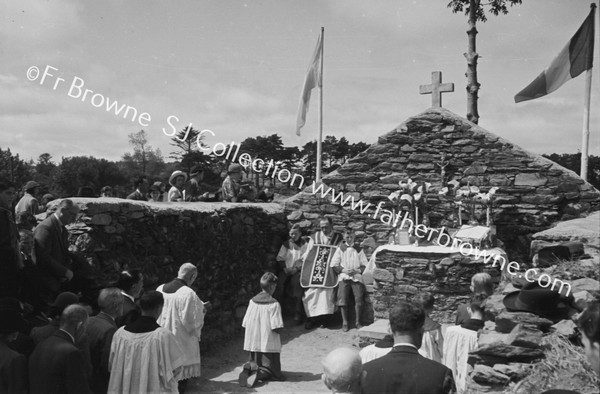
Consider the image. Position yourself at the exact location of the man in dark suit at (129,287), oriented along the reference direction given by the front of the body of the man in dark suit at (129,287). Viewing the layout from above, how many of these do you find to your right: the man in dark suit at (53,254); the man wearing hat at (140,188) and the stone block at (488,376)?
1

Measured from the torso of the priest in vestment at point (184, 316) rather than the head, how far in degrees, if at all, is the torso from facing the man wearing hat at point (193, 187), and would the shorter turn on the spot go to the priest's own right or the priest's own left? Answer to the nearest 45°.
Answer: approximately 45° to the priest's own left

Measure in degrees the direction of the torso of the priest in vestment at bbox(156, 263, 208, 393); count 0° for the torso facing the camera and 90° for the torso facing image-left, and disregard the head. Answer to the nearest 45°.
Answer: approximately 225°

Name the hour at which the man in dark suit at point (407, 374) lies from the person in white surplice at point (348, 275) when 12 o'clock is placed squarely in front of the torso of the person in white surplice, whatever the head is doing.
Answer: The man in dark suit is roughly at 12 o'clock from the person in white surplice.

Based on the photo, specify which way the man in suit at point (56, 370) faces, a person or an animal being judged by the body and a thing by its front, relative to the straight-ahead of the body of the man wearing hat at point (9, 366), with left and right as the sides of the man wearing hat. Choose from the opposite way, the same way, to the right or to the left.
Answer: the same way

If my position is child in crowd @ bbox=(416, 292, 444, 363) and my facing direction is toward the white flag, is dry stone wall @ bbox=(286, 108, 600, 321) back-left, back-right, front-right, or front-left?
front-right

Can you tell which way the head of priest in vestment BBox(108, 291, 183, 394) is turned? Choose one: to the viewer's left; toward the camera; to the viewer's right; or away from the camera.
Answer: away from the camera

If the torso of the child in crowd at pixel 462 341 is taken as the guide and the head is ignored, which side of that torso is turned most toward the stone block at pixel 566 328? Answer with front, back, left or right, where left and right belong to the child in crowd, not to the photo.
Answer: back

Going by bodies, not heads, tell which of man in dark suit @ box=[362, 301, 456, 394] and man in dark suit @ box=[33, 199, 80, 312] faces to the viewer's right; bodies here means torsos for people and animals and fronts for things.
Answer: man in dark suit @ box=[33, 199, 80, 312]

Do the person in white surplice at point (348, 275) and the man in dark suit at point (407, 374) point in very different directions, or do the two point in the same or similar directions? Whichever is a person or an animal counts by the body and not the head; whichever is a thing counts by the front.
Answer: very different directions

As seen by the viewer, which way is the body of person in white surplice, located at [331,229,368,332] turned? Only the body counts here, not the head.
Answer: toward the camera

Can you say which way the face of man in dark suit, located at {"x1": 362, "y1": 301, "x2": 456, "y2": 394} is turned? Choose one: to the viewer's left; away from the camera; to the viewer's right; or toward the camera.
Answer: away from the camera

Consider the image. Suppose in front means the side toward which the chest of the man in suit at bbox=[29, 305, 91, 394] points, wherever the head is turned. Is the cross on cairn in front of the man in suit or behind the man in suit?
in front

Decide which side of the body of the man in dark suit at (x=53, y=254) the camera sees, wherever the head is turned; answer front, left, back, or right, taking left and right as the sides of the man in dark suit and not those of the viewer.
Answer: right

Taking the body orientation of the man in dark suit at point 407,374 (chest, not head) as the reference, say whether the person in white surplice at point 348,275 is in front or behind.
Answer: in front

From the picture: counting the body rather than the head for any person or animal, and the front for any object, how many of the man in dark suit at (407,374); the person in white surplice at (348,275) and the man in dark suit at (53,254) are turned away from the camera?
1

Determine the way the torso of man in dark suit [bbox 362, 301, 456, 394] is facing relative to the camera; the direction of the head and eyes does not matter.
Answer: away from the camera

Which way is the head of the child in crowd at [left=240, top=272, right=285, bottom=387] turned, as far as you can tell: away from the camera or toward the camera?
away from the camera
